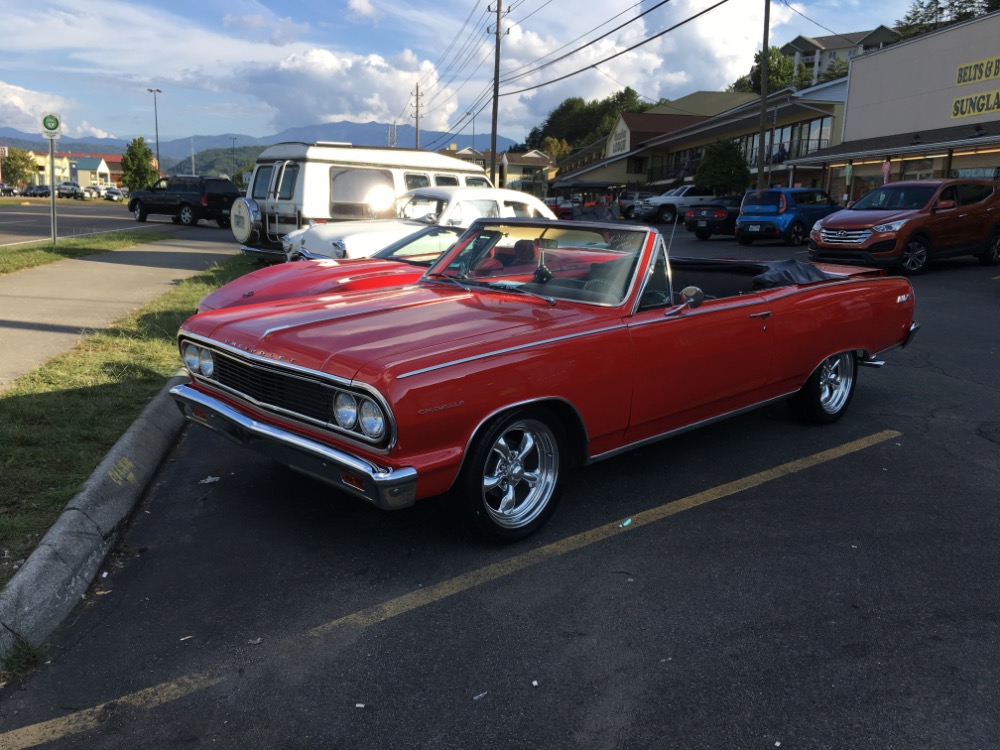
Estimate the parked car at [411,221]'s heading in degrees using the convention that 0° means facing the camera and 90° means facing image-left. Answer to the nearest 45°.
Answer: approximately 45°

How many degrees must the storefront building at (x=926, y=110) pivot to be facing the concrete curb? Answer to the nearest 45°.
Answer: approximately 45° to its left

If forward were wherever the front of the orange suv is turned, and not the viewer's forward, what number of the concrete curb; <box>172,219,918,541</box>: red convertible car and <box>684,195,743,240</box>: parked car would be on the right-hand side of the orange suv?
1

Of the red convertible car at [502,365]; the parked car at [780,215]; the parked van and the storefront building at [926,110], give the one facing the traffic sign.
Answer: the storefront building

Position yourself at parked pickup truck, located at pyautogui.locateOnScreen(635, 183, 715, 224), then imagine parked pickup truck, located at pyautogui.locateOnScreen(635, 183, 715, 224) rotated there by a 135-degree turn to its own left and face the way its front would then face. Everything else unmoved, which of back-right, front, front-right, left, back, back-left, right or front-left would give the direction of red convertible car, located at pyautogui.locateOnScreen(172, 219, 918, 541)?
right

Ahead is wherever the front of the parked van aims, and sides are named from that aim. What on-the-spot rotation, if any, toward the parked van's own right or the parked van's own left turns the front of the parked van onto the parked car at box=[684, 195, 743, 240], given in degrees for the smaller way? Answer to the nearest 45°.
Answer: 0° — it already faces it

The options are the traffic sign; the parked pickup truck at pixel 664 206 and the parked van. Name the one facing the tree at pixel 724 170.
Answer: the parked van

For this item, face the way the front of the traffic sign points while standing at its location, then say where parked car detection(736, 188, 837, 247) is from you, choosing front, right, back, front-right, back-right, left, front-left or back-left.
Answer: left

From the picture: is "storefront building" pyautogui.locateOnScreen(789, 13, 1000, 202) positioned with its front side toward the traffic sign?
yes

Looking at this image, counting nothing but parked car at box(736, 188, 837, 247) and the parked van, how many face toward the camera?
0

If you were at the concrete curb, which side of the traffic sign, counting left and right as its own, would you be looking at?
front

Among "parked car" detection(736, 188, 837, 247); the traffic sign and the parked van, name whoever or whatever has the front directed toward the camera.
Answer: the traffic sign

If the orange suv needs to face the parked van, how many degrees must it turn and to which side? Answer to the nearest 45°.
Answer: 0° — it already faces it

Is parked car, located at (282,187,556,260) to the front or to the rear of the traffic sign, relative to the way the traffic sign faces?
to the front

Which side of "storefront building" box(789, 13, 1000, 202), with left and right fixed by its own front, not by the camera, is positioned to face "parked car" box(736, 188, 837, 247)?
front

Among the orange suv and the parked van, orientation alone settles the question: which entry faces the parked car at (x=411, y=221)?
the orange suv

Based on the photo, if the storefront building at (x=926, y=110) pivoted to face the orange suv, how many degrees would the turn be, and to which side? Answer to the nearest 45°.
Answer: approximately 45° to its left

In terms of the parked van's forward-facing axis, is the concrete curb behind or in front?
behind

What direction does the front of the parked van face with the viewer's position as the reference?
facing away from the viewer and to the right of the viewer

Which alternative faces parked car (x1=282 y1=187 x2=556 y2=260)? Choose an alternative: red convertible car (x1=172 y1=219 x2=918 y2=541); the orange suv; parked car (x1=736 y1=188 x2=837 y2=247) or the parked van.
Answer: the orange suv

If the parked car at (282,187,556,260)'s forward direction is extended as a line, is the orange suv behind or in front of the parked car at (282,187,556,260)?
behind

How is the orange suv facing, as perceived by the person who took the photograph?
facing the viewer and to the left of the viewer
